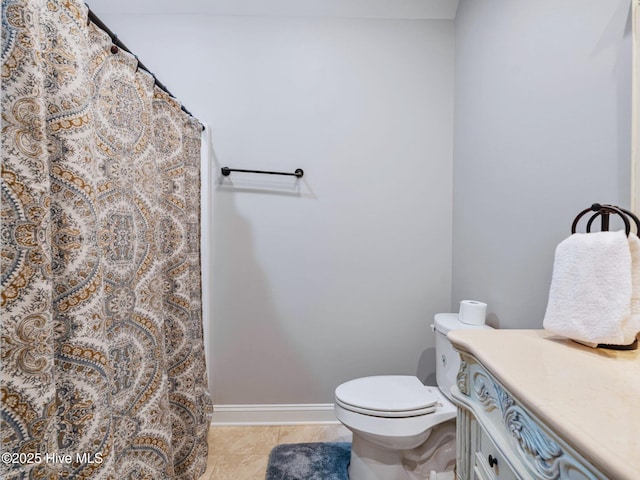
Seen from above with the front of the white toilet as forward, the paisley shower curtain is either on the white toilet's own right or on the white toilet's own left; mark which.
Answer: on the white toilet's own left

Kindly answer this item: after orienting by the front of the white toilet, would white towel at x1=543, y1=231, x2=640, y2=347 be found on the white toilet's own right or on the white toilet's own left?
on the white toilet's own left

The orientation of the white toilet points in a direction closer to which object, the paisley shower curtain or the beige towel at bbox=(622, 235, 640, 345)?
the paisley shower curtain

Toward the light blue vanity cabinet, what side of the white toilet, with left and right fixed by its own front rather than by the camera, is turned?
left

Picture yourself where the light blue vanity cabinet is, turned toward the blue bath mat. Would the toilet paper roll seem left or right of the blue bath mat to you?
right

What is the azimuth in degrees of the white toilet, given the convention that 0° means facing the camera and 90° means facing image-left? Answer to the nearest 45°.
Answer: approximately 90°
